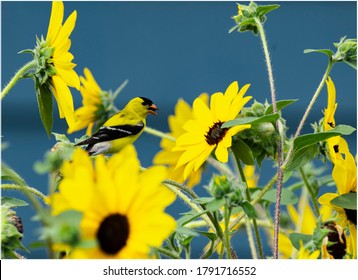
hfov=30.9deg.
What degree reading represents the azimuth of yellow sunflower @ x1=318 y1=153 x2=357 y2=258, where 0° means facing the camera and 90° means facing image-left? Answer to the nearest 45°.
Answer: approximately 0°

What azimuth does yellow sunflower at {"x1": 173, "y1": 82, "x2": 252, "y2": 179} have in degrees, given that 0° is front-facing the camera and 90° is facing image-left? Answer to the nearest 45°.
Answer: approximately 315°

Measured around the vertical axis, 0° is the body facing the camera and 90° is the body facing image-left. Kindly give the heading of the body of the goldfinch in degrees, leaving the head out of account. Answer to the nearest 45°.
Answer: approximately 270°

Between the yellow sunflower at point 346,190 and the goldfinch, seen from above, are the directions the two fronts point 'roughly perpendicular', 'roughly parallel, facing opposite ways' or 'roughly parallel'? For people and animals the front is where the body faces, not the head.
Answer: roughly perpendicular
